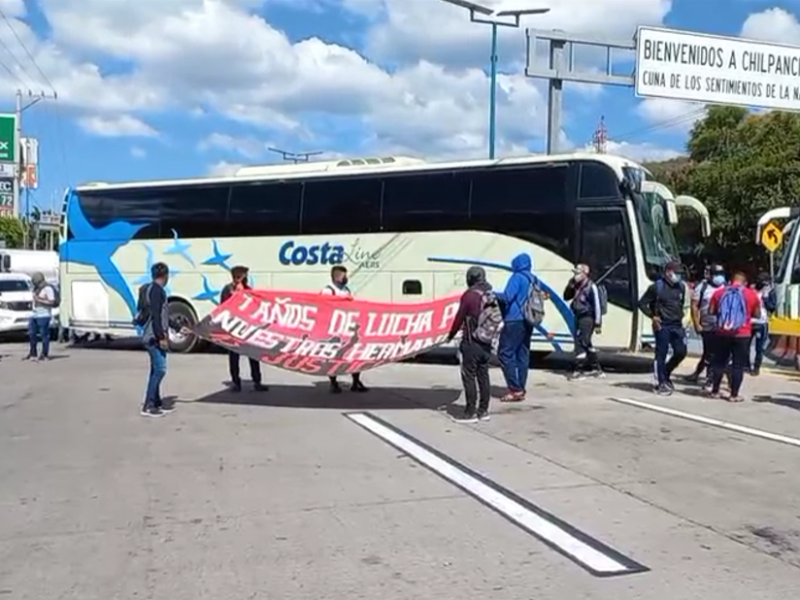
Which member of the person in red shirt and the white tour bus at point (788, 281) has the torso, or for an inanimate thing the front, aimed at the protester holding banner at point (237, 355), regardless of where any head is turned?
the white tour bus

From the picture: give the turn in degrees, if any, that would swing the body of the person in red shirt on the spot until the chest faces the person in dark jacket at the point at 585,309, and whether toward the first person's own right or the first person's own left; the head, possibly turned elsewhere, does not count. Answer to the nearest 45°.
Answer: approximately 45° to the first person's own left

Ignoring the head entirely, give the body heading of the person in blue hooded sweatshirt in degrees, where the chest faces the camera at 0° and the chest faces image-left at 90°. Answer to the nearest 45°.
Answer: approximately 90°

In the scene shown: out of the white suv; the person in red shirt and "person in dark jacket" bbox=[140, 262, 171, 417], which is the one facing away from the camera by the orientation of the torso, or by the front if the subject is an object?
the person in red shirt

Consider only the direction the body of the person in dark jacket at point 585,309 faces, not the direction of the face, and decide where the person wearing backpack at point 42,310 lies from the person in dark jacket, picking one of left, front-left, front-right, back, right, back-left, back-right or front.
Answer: front-right

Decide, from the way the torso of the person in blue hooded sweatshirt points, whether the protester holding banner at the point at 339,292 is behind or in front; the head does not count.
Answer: in front

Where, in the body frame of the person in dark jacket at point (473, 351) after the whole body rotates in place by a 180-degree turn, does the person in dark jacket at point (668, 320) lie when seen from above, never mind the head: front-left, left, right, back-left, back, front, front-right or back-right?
front-left

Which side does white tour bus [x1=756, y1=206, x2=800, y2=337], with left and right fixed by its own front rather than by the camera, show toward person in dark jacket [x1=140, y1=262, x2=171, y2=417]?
front

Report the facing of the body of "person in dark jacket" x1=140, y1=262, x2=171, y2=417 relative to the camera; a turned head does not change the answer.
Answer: to the viewer's right

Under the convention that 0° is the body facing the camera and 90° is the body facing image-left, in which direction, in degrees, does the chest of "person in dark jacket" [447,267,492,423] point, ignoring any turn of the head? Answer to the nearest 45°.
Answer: approximately 90°

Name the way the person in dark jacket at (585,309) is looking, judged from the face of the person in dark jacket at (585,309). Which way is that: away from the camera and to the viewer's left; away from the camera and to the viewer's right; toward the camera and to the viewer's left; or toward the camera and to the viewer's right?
toward the camera and to the viewer's left

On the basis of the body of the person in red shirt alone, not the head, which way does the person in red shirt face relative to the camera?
away from the camera

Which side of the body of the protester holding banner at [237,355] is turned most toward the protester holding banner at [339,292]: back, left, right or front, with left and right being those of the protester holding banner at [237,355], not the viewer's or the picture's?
left
